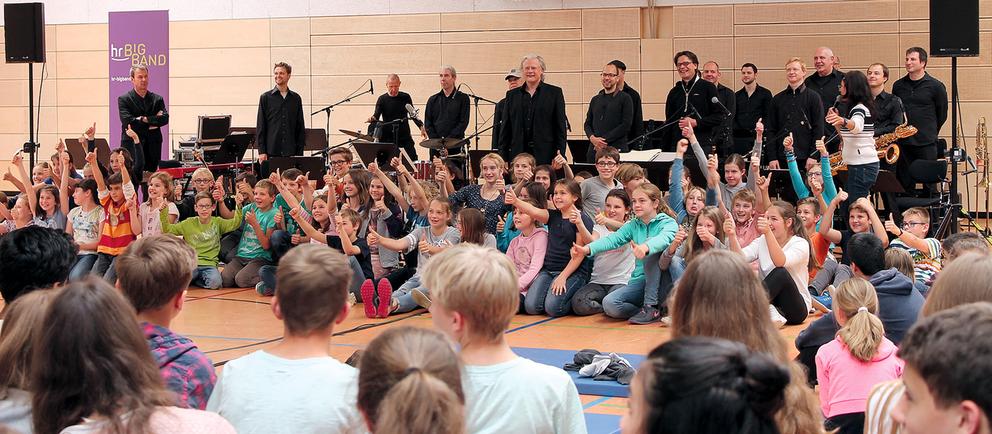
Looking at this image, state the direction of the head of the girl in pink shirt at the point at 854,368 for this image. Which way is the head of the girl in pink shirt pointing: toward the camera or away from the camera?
away from the camera

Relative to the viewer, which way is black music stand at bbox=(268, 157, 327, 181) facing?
away from the camera

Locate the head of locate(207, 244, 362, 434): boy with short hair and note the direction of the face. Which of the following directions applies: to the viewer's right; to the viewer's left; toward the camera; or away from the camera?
away from the camera

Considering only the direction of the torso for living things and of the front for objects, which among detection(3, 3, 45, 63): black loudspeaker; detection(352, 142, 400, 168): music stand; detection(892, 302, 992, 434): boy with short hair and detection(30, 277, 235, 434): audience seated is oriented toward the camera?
the black loudspeaker

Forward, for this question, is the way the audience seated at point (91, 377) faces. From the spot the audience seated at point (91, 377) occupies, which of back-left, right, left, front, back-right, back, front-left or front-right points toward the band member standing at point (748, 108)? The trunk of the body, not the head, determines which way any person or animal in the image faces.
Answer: front-right

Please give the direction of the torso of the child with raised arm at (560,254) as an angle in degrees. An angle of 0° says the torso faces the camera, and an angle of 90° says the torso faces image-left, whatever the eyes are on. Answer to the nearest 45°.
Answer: approximately 45°

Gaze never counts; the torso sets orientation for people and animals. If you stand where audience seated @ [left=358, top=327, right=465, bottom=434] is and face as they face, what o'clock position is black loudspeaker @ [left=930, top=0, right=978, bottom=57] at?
The black loudspeaker is roughly at 1 o'clock from the audience seated.

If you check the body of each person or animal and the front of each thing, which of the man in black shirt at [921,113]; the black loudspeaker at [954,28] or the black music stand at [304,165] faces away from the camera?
the black music stand

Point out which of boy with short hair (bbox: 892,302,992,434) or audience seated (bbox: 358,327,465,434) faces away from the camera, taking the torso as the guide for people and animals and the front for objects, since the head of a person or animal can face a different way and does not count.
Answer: the audience seated

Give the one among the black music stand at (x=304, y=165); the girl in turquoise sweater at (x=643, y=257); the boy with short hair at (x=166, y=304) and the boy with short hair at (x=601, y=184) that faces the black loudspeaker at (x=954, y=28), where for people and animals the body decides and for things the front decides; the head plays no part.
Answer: the boy with short hair at (x=166, y=304)

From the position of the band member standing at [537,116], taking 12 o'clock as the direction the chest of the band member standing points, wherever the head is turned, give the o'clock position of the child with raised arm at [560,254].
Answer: The child with raised arm is roughly at 12 o'clock from the band member standing.

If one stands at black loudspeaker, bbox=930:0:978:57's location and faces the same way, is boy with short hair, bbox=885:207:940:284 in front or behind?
in front
